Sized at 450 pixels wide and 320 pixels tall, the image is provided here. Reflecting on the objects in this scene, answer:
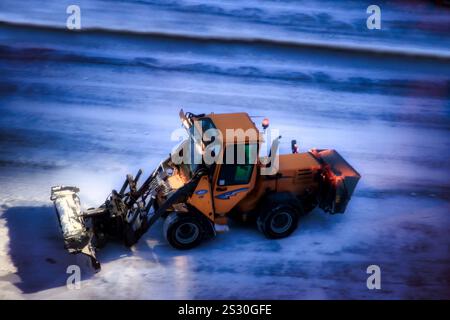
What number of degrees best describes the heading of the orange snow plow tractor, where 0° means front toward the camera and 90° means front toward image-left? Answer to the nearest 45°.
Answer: approximately 90°
